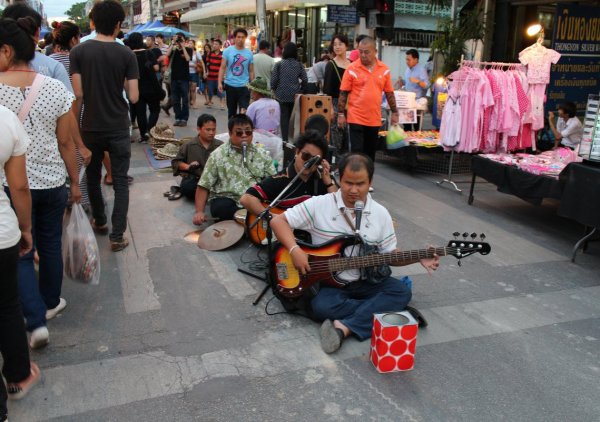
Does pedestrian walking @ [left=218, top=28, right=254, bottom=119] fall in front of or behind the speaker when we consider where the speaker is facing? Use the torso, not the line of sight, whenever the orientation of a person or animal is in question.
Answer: behind

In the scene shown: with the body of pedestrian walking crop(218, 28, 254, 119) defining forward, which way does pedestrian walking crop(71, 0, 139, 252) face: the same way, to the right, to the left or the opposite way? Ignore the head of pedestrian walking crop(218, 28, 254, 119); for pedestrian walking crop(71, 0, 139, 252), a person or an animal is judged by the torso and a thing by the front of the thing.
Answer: the opposite way

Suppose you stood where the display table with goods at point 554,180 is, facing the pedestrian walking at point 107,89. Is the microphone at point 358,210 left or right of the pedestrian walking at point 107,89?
left

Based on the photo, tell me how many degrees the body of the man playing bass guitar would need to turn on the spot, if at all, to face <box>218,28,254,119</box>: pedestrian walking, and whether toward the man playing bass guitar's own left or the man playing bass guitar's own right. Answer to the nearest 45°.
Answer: approximately 180°

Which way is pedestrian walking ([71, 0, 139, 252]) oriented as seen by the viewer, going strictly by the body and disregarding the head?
away from the camera

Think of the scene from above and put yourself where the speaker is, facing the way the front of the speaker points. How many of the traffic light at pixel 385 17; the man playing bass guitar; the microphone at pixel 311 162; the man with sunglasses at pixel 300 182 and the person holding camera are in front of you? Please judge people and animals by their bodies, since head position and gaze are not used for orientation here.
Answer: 3

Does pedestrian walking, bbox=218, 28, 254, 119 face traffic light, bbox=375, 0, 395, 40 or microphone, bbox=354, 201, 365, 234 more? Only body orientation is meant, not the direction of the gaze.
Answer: the microphone

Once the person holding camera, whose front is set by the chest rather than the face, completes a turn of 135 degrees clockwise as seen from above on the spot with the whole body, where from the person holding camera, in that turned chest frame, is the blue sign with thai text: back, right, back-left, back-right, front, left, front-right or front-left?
back

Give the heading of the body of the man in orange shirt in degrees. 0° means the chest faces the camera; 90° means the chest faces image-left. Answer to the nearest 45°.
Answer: approximately 0°
